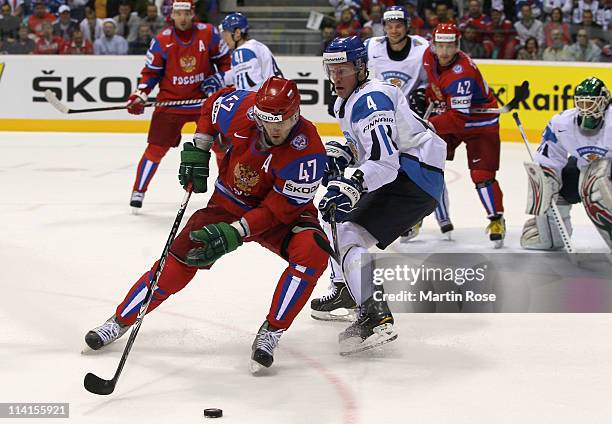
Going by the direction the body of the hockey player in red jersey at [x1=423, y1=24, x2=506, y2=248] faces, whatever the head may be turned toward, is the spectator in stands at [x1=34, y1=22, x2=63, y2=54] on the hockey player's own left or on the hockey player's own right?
on the hockey player's own right

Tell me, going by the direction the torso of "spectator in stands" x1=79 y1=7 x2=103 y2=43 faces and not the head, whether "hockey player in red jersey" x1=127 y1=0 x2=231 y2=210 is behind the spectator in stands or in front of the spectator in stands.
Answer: in front

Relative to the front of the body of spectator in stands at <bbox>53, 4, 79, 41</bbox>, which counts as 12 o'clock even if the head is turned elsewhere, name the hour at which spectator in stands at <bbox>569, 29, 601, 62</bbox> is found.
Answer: spectator in stands at <bbox>569, 29, 601, 62</bbox> is roughly at 10 o'clock from spectator in stands at <bbox>53, 4, 79, 41</bbox>.

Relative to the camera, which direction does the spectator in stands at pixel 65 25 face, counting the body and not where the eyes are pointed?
toward the camera

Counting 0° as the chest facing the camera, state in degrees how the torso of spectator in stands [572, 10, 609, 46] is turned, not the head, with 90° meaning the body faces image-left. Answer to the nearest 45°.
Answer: approximately 0°

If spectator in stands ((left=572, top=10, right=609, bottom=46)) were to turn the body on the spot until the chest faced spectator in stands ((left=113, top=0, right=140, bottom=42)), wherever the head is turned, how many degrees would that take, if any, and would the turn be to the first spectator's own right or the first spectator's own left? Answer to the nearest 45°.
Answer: approximately 90° to the first spectator's own right

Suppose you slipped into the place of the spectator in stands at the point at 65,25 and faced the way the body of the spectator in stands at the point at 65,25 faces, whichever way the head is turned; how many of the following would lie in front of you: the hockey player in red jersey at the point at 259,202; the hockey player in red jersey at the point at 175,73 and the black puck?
3

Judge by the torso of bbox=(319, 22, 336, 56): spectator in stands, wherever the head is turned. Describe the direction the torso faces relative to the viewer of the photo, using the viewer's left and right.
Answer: facing the viewer

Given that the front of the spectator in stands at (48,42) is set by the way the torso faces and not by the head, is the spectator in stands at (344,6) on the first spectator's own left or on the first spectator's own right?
on the first spectator's own left

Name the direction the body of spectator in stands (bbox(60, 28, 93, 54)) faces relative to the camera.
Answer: toward the camera

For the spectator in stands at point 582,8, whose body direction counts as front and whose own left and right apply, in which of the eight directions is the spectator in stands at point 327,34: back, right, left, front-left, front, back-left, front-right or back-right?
right

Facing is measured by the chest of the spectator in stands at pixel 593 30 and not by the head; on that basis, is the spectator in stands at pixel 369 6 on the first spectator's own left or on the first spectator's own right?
on the first spectator's own right

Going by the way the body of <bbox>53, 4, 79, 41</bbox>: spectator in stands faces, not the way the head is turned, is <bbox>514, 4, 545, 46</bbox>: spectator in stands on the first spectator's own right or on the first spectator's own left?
on the first spectator's own left
